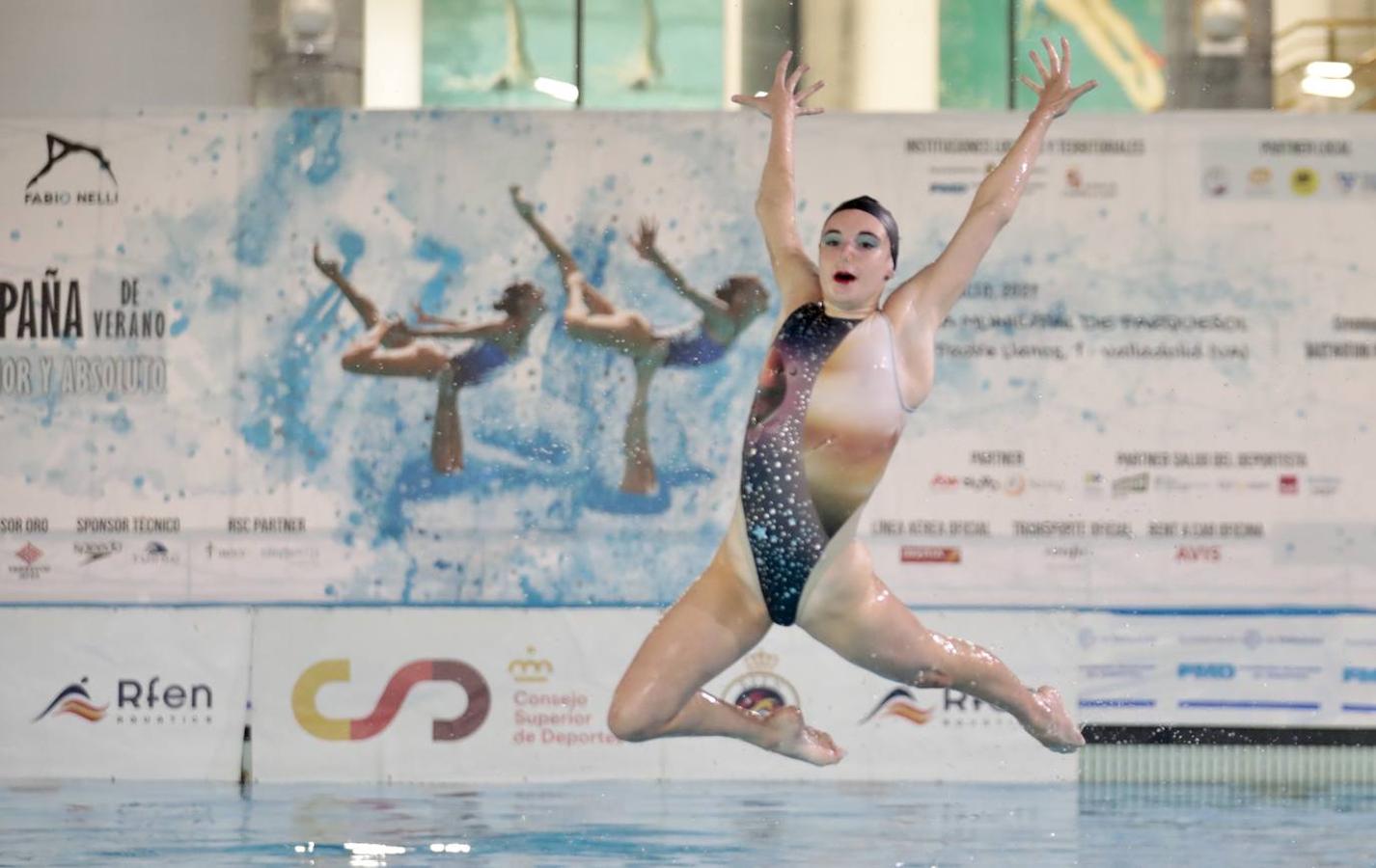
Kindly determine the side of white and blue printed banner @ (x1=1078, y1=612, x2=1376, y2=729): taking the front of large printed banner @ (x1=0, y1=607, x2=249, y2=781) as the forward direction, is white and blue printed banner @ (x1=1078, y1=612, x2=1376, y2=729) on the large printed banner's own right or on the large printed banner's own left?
on the large printed banner's own left

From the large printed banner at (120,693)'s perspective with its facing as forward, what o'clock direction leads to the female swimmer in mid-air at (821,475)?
The female swimmer in mid-air is roughly at 11 o'clock from the large printed banner.

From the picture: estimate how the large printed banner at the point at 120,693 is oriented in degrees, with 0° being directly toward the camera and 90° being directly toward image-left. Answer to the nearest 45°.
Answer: approximately 0°

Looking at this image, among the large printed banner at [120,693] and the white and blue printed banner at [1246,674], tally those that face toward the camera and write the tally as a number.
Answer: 2

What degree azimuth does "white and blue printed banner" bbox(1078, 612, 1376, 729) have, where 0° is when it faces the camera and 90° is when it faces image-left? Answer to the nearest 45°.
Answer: approximately 0°

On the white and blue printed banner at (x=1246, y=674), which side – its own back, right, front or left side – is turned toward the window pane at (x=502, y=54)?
right
